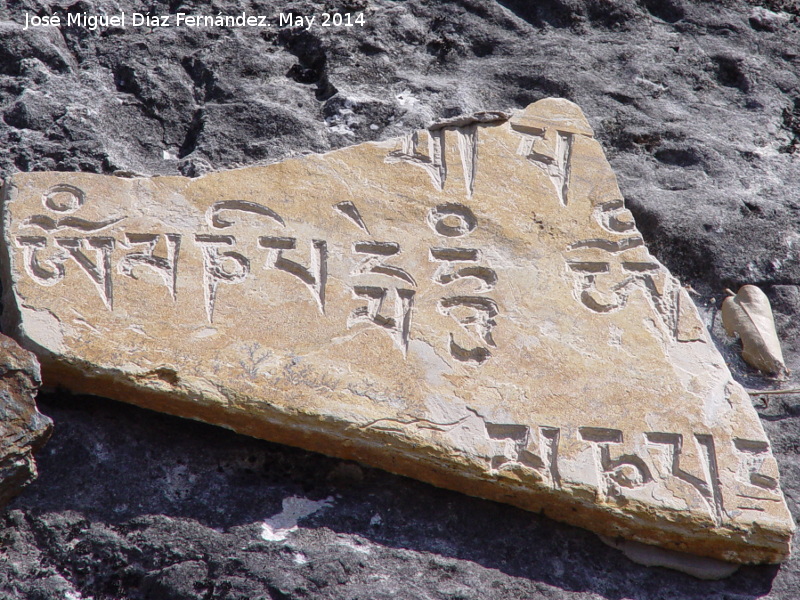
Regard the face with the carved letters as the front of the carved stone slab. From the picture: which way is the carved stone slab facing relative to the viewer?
toward the camera

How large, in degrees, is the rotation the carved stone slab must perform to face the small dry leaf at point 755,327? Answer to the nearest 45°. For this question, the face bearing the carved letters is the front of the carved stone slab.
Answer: approximately 90° to its left

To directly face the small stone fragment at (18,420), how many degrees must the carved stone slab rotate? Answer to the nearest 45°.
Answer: approximately 45° to its right
